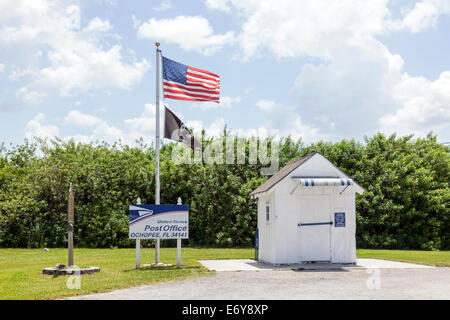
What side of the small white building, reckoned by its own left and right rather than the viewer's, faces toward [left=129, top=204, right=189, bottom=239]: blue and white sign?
right

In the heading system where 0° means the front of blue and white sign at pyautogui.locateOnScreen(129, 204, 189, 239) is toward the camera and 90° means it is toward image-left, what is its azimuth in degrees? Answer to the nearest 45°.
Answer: approximately 0°

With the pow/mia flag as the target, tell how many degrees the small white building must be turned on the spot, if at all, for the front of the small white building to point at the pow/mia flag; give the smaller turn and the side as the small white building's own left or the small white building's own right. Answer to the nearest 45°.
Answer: approximately 90° to the small white building's own right

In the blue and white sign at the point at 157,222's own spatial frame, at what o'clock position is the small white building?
The small white building is roughly at 9 o'clock from the blue and white sign.

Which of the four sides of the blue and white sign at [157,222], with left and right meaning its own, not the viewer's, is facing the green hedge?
back

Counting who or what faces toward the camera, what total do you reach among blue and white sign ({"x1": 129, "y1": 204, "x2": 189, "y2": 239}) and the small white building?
2

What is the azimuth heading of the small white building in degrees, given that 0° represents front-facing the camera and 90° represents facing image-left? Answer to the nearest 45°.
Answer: approximately 0°

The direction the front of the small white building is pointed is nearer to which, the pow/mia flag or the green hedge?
the pow/mia flag
